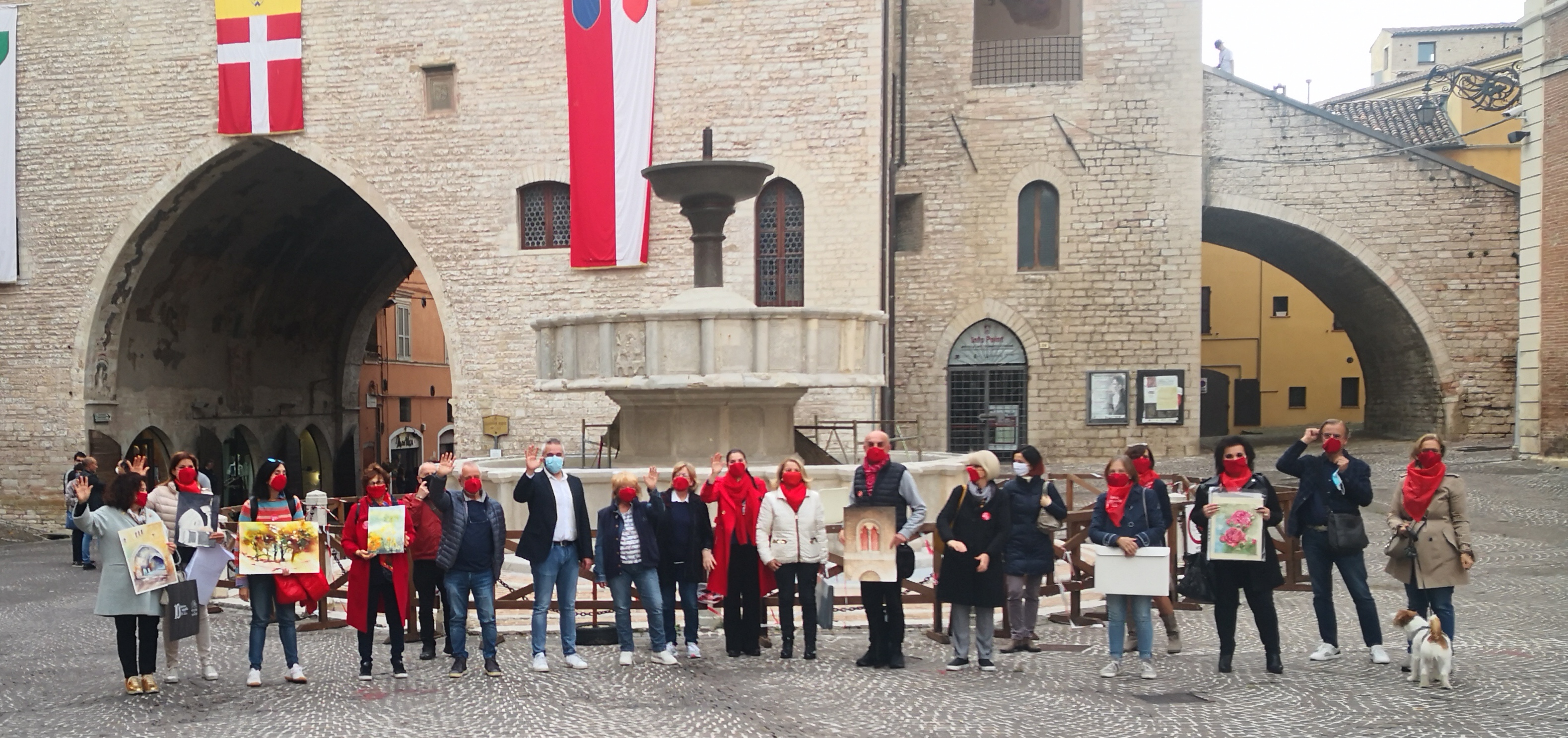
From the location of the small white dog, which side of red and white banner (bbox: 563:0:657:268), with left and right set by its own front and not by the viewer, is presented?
front

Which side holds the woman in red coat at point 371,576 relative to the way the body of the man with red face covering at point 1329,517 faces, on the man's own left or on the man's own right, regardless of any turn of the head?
on the man's own right

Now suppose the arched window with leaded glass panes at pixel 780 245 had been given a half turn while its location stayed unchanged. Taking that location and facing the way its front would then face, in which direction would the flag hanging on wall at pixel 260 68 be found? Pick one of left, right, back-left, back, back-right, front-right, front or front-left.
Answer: left

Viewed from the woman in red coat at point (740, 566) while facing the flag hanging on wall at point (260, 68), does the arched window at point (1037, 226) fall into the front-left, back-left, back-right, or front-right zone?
front-right

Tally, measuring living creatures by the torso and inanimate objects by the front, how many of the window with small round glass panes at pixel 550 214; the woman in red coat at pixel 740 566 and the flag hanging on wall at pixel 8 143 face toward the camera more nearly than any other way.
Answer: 3

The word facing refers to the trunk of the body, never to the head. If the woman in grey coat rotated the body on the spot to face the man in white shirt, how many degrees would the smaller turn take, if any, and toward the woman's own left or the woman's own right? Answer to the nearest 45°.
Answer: approximately 45° to the woman's own left

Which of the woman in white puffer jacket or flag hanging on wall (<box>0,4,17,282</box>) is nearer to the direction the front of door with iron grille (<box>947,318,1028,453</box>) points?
the woman in white puffer jacket

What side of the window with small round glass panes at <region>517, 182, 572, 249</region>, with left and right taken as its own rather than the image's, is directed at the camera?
front

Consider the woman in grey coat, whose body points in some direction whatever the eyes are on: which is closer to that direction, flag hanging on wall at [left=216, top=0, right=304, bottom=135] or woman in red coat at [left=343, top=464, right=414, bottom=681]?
the woman in red coat

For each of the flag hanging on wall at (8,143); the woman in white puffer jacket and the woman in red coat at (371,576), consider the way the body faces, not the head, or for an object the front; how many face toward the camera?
3

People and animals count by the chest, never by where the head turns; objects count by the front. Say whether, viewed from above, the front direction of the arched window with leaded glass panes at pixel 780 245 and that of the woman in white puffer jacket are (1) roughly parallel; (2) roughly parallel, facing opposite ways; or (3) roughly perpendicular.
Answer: roughly parallel

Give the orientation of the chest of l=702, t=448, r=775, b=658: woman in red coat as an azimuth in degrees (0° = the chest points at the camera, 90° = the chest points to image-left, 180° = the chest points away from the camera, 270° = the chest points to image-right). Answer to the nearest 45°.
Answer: approximately 0°

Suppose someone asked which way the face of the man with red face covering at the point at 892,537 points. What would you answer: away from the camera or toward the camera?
toward the camera

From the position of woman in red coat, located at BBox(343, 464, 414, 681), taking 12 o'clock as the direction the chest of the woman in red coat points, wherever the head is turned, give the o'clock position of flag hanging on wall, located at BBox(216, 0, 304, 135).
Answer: The flag hanging on wall is roughly at 6 o'clock from the woman in red coat.

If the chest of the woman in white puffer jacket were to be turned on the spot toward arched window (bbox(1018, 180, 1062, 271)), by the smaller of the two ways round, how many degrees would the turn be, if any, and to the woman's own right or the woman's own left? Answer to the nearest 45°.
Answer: approximately 180°

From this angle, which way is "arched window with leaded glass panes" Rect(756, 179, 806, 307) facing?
toward the camera

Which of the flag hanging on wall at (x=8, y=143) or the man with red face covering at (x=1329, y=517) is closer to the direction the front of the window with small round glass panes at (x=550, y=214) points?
the man with red face covering
